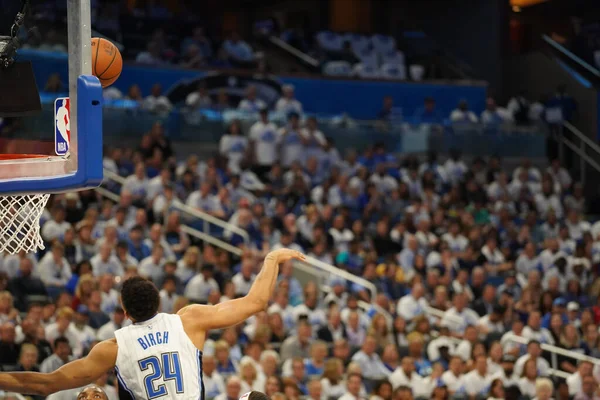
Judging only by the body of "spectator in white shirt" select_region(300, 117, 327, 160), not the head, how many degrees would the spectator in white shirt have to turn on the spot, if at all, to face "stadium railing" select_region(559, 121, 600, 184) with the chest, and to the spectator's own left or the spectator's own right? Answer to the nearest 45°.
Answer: approximately 135° to the spectator's own left

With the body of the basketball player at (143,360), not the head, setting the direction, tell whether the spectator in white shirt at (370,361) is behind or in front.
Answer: in front

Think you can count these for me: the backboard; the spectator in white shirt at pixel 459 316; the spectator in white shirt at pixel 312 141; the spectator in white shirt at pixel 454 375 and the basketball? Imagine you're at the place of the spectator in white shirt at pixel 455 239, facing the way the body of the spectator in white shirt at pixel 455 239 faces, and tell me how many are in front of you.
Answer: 4

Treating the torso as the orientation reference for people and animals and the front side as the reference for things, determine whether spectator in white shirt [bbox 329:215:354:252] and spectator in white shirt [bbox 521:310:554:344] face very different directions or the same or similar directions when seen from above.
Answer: same or similar directions

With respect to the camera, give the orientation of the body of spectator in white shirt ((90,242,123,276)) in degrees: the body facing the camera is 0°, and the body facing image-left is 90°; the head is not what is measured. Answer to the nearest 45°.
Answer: approximately 0°

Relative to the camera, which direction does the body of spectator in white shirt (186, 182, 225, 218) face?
toward the camera

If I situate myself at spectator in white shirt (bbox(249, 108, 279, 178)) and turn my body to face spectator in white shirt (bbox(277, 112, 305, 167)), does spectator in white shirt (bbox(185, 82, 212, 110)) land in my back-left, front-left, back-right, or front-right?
back-left

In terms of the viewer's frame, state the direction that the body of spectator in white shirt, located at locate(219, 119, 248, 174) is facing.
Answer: toward the camera

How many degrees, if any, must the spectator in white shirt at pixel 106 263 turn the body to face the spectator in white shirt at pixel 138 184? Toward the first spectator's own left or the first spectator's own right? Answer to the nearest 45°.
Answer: approximately 180°

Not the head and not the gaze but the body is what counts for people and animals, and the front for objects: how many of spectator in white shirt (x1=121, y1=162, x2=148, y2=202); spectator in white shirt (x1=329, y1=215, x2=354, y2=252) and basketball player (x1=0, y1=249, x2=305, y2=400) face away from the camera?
1

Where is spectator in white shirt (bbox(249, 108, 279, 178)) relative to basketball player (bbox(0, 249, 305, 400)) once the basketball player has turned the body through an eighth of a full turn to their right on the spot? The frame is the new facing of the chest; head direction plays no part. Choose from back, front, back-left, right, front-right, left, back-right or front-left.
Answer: front-left

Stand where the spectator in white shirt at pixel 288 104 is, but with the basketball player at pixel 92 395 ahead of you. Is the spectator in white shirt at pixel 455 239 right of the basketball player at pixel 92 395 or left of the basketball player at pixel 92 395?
left

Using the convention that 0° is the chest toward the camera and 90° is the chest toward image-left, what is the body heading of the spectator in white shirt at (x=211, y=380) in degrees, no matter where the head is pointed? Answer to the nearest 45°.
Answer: approximately 45°

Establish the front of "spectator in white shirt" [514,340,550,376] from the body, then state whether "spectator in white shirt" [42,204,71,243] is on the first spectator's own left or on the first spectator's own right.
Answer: on the first spectator's own right

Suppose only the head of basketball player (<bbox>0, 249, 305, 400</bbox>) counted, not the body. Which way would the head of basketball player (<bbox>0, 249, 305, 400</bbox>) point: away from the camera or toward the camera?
away from the camera
